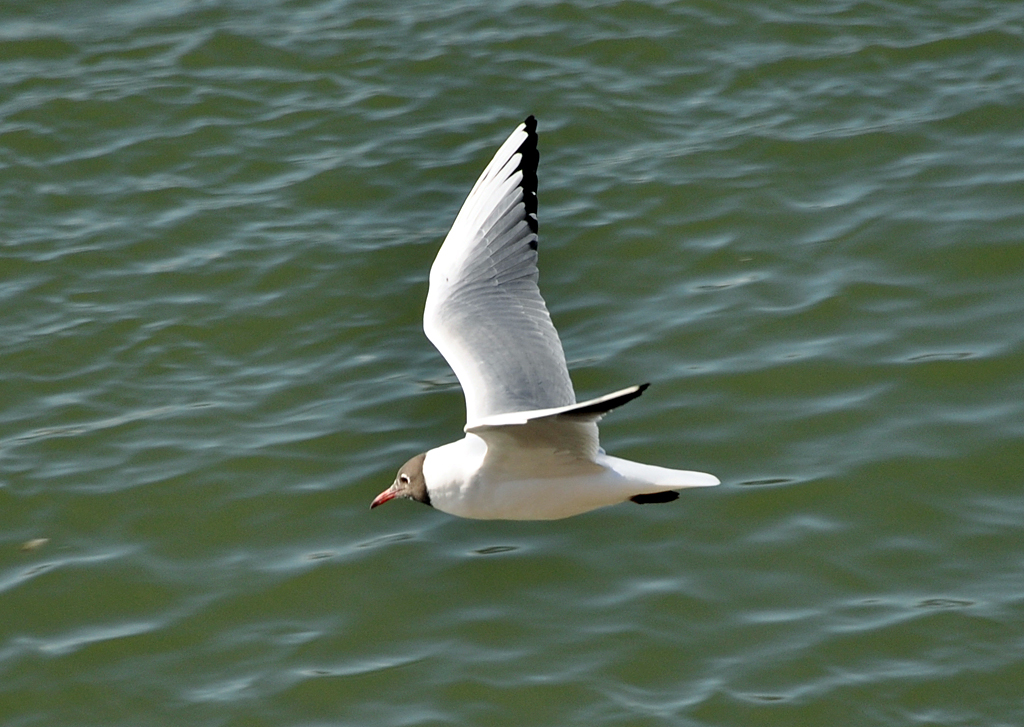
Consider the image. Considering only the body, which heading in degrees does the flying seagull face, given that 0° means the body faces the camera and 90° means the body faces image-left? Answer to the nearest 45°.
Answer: approximately 90°
